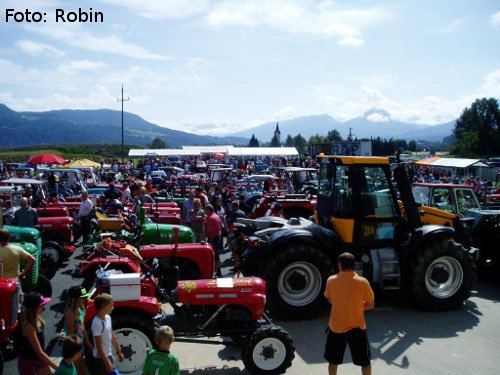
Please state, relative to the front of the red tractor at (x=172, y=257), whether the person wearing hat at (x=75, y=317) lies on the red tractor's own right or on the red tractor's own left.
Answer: on the red tractor's own right

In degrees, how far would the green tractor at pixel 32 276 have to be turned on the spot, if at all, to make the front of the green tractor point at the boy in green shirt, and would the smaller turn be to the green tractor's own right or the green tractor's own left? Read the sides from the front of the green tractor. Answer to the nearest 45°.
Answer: approximately 90° to the green tractor's own right

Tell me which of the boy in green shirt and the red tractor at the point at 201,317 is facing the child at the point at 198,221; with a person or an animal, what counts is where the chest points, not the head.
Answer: the boy in green shirt

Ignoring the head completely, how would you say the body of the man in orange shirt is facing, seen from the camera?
away from the camera

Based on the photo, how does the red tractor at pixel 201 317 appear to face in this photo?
to the viewer's right

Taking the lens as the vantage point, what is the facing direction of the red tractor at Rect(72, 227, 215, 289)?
facing to the right of the viewer

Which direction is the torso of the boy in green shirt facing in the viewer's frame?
away from the camera

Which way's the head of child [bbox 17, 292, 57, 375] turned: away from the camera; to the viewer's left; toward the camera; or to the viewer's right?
to the viewer's right

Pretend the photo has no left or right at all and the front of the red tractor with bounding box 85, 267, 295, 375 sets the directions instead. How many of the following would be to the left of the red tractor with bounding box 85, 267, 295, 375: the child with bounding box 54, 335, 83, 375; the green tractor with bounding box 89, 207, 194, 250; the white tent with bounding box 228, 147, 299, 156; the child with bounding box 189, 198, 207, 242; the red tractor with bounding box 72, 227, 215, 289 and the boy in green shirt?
4

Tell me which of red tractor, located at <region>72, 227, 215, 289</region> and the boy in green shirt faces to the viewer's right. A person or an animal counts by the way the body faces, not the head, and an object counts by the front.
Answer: the red tractor

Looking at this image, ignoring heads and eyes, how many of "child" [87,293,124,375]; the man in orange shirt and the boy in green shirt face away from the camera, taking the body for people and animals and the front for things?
2

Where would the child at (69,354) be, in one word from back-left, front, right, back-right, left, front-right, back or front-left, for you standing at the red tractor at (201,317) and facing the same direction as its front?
back-right
